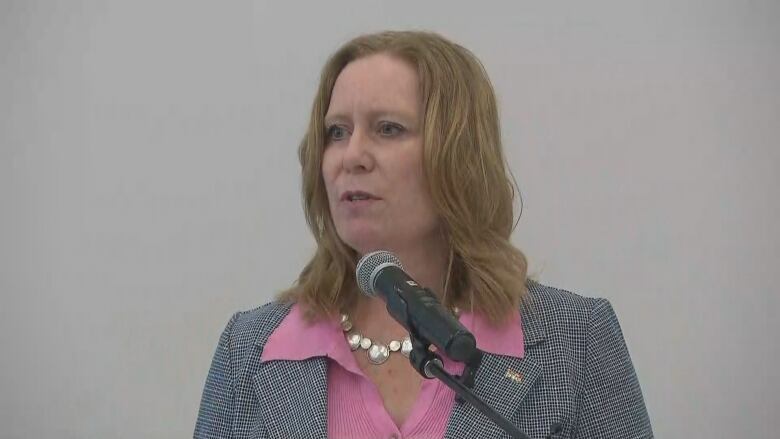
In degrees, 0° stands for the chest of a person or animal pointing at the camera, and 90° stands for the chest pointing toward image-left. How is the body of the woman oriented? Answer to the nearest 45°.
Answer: approximately 45°

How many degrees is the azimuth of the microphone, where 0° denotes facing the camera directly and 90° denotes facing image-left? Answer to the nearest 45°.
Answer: approximately 135°
